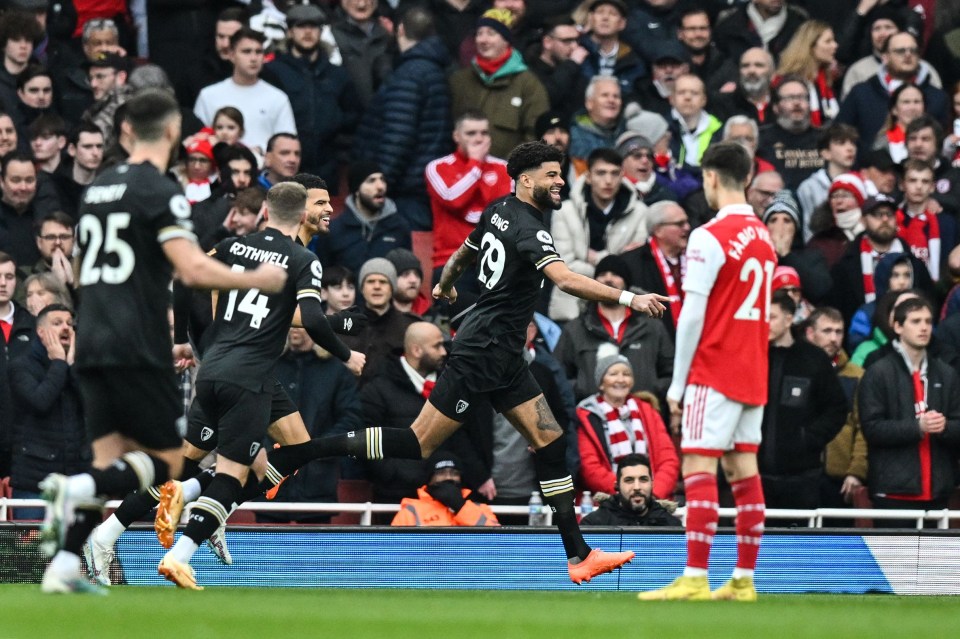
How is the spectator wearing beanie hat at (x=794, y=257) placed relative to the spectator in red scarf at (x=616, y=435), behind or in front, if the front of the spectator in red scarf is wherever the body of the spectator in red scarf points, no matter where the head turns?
behind

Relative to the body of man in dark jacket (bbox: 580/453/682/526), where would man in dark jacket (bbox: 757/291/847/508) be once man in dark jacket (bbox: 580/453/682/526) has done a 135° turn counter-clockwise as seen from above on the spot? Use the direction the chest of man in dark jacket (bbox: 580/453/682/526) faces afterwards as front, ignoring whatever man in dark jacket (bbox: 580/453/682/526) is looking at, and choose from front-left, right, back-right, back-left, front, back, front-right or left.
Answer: front

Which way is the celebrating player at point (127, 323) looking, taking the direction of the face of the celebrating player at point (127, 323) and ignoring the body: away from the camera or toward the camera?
away from the camera

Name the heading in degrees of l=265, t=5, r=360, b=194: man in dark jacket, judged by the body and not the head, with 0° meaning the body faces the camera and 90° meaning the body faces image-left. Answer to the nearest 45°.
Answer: approximately 0°

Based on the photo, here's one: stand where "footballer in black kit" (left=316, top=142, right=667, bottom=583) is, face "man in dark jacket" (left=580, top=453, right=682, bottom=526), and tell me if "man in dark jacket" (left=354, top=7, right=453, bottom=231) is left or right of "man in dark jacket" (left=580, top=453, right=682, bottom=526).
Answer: left

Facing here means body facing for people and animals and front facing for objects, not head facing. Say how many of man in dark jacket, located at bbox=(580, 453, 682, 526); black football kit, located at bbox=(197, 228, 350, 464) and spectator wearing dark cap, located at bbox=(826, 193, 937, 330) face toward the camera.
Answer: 2

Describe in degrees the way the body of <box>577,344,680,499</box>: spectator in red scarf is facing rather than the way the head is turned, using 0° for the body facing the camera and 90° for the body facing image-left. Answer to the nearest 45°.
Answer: approximately 0°
